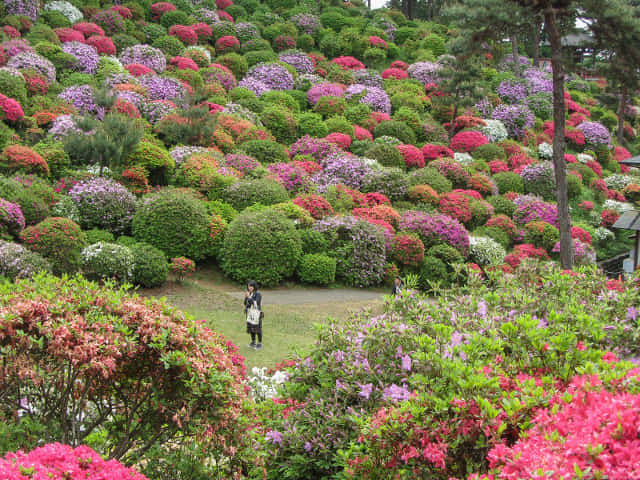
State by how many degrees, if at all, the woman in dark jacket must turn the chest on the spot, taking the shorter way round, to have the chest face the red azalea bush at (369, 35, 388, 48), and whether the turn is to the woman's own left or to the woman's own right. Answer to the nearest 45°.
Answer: approximately 135° to the woman's own right

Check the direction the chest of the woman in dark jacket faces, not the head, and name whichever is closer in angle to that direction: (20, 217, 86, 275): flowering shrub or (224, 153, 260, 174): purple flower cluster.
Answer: the flowering shrub

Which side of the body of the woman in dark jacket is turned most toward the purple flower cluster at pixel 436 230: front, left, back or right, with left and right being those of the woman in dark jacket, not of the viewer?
back

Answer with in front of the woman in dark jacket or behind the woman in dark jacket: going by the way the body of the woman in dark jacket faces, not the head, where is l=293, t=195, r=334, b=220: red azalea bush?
behind

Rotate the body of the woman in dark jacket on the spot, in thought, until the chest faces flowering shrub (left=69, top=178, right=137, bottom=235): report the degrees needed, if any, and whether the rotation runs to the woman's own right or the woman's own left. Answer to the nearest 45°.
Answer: approximately 90° to the woman's own right

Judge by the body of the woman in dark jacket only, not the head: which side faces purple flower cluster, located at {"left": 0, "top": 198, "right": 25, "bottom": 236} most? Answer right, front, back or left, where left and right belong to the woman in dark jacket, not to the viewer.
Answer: right

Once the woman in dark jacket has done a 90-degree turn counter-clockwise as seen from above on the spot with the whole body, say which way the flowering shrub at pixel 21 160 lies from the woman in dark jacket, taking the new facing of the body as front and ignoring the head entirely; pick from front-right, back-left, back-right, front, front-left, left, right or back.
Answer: back

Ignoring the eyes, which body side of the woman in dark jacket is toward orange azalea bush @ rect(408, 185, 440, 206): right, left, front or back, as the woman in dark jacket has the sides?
back

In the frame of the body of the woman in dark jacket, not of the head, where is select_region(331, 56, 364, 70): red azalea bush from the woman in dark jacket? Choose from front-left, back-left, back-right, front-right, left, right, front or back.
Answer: back-right

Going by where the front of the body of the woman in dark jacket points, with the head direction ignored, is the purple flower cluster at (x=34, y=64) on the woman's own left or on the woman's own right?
on the woman's own right

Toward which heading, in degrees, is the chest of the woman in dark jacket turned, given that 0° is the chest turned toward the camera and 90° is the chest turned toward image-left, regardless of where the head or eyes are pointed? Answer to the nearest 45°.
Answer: approximately 45°
